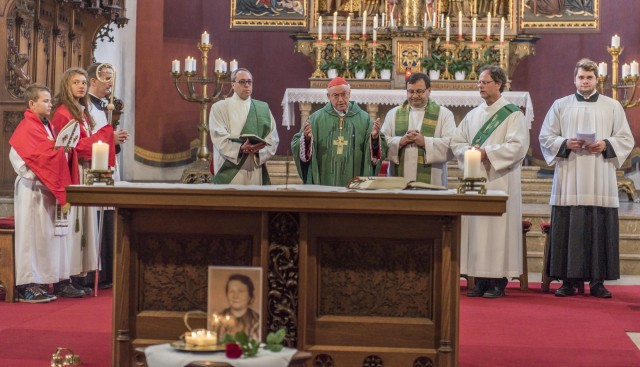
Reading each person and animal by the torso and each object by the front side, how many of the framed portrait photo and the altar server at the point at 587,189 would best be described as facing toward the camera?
2

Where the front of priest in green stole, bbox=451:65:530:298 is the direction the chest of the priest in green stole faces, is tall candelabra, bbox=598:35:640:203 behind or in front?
behind

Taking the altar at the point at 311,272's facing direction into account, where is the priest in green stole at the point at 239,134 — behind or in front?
behind

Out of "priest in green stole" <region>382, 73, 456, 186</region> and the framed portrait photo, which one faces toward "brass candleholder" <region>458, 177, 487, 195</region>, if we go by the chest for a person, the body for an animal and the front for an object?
the priest in green stole

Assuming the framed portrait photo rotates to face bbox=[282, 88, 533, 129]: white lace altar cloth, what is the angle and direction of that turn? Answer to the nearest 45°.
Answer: approximately 180°

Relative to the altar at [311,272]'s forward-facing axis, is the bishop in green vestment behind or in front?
behind

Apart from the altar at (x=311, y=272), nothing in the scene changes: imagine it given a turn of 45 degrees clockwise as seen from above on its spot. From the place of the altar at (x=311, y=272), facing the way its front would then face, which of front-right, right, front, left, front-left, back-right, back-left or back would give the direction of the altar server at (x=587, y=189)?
back

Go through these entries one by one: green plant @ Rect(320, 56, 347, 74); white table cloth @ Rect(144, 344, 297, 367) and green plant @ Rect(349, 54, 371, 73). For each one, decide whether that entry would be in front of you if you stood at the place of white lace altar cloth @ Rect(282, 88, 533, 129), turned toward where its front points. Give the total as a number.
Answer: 1

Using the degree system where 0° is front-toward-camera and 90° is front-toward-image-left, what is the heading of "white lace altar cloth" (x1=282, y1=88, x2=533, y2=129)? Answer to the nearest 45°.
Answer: approximately 0°

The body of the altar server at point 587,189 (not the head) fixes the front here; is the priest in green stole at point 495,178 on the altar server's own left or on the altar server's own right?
on the altar server's own right

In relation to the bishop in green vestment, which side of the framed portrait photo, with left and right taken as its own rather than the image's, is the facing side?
back
